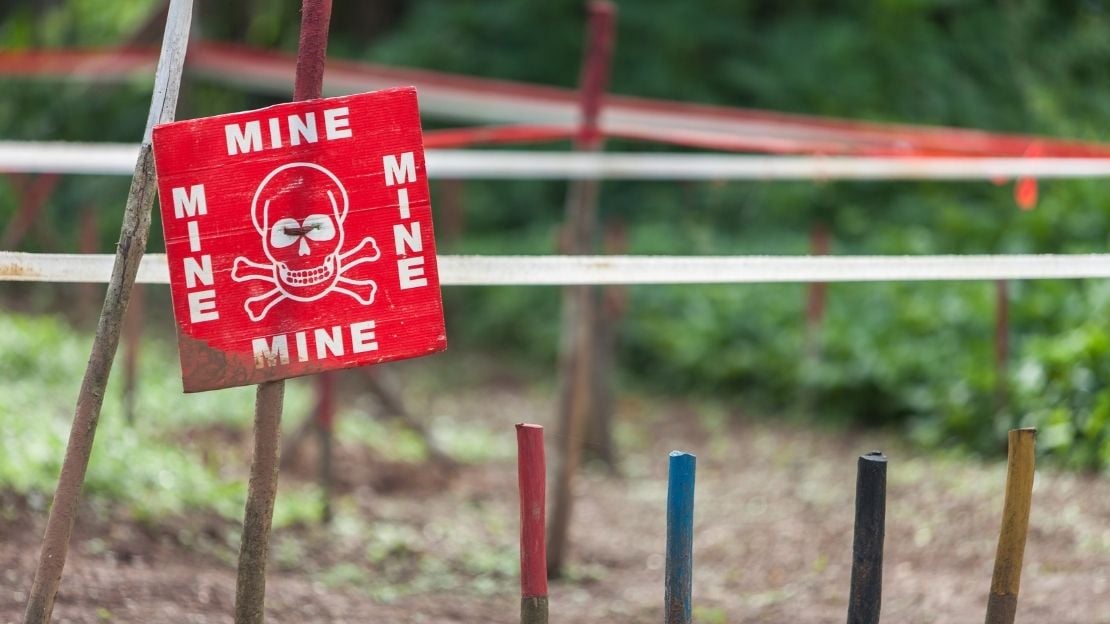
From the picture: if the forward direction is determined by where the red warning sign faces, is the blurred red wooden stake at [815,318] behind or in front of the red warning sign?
behind

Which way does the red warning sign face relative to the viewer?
toward the camera

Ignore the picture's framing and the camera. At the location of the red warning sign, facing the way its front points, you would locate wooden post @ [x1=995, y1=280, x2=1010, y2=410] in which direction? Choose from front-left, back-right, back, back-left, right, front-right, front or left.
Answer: back-left

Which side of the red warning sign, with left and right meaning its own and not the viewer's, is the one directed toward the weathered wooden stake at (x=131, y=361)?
back

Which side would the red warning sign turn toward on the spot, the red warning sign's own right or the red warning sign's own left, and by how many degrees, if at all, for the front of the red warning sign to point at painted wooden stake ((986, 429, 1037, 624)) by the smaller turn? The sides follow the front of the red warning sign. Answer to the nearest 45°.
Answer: approximately 90° to the red warning sign's own left

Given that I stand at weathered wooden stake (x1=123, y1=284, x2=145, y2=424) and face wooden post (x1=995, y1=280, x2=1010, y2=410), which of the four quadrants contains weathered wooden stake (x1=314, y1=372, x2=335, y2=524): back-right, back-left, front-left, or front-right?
front-right

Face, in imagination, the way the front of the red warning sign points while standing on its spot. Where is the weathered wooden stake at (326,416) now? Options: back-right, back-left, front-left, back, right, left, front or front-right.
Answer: back

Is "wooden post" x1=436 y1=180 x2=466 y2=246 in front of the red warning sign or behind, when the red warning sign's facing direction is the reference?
behind

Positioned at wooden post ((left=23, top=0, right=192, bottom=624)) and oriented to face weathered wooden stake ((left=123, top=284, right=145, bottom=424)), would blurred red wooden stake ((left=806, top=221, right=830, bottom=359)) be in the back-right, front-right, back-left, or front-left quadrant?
front-right

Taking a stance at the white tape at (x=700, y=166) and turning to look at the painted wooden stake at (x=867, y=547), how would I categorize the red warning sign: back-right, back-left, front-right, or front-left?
front-right
